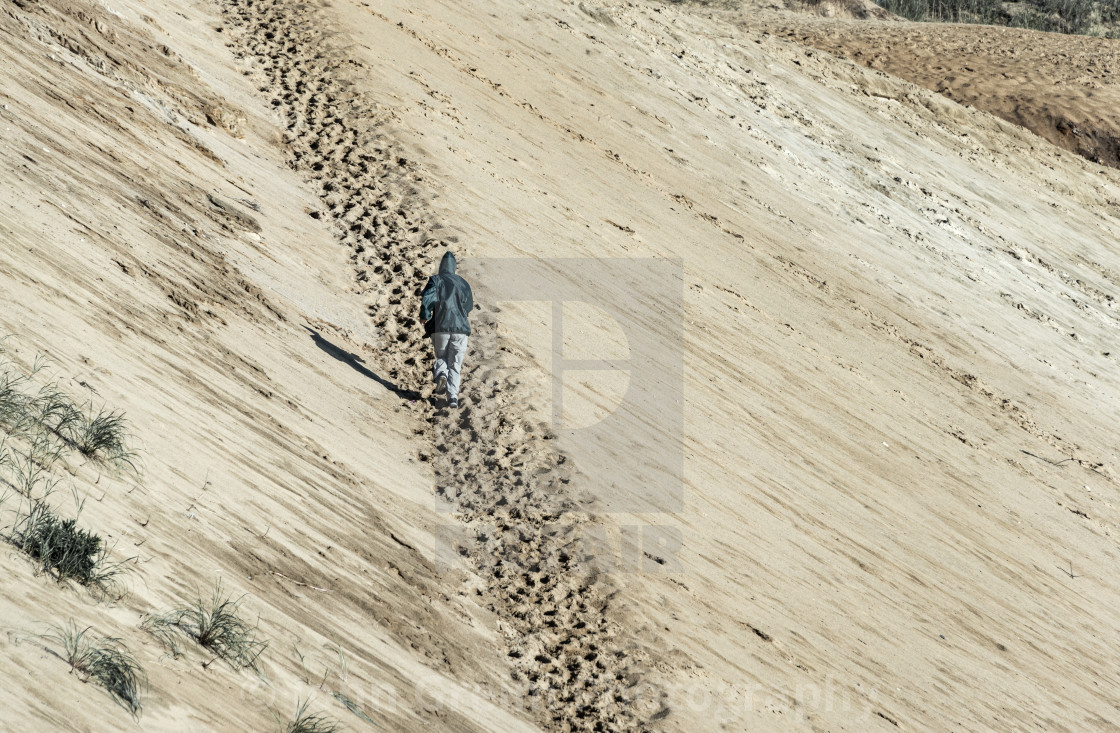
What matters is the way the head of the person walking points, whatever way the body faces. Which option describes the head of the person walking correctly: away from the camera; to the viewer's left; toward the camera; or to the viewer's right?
away from the camera

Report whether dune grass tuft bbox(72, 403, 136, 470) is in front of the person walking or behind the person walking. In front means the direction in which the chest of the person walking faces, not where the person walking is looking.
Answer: behind

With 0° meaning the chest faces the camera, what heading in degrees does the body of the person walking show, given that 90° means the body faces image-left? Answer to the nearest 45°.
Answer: approximately 180°

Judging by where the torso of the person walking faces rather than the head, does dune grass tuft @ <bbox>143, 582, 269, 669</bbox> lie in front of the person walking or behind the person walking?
behind

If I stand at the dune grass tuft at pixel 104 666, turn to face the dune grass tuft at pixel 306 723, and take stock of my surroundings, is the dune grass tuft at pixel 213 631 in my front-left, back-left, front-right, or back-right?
front-left

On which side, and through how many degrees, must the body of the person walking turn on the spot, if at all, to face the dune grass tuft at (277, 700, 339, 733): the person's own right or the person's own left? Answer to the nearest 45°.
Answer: approximately 180°

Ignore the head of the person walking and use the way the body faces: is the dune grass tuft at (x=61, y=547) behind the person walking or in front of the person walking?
behind

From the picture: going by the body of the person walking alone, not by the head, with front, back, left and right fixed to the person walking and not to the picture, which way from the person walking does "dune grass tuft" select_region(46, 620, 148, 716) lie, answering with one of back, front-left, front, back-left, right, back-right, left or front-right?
back

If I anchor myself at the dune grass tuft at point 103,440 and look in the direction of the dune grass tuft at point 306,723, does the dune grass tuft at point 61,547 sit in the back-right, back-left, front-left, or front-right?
front-right

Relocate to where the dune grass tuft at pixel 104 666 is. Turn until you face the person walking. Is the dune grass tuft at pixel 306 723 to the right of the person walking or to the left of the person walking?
right
